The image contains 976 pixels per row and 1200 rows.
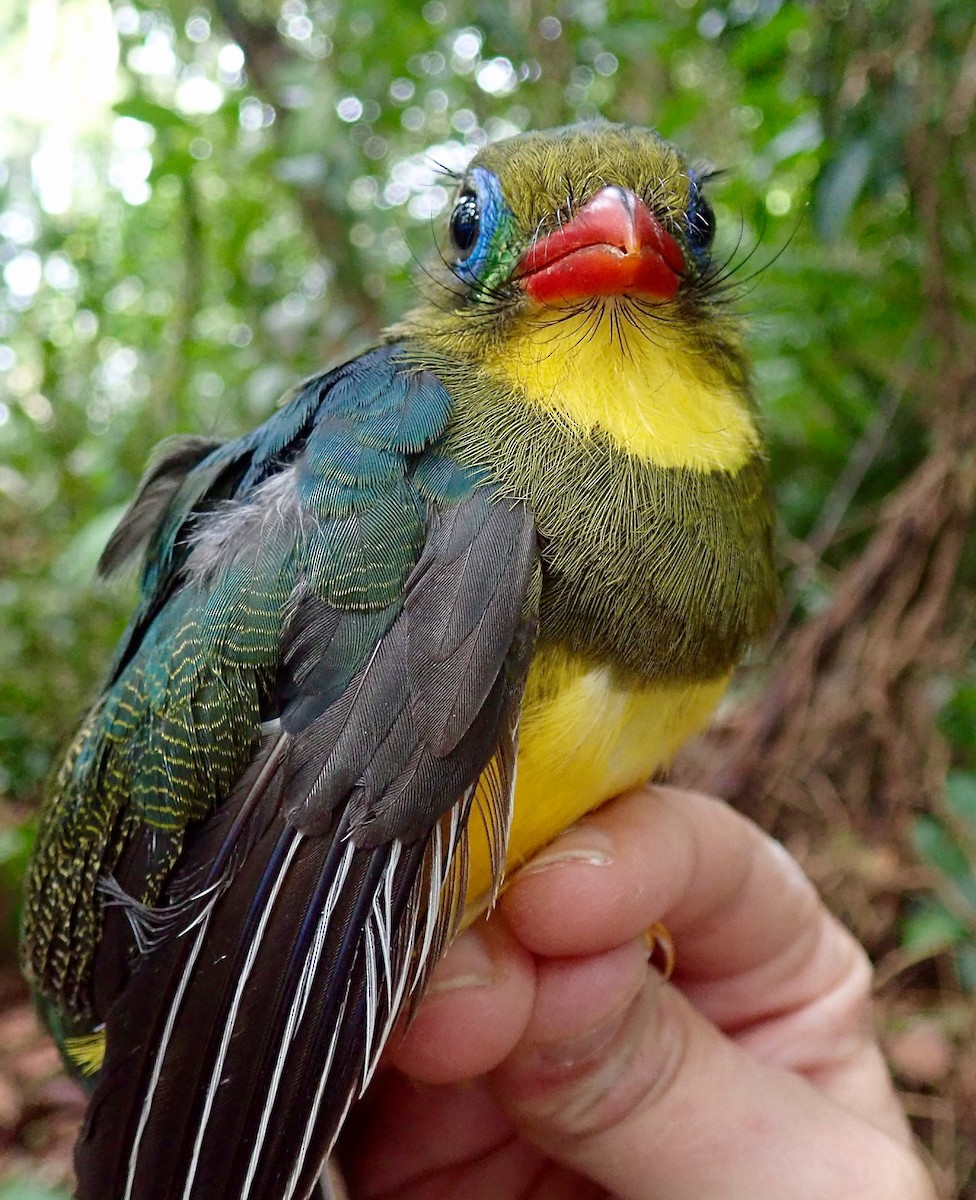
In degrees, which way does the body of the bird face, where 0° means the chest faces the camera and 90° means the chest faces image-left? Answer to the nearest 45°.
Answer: approximately 315°

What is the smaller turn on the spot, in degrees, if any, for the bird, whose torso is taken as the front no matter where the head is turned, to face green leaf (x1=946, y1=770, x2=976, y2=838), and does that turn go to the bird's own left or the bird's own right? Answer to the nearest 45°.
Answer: approximately 90° to the bird's own left

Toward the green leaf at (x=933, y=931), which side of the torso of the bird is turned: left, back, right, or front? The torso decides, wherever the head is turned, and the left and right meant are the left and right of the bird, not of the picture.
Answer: left

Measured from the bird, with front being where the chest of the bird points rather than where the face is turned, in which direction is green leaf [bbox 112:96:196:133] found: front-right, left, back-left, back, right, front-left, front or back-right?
back-left

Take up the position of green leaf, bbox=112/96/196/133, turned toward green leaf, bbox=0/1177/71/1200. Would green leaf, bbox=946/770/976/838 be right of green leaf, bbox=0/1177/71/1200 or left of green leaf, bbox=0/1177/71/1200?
left
